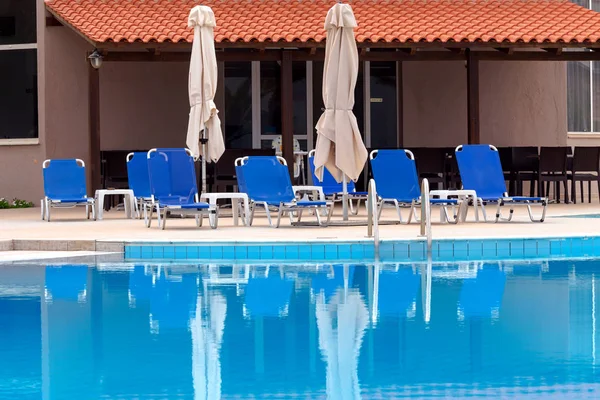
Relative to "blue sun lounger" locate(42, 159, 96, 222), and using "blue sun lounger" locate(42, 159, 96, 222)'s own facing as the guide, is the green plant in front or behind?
behind

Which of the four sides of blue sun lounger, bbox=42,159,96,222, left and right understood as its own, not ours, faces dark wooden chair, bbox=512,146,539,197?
left

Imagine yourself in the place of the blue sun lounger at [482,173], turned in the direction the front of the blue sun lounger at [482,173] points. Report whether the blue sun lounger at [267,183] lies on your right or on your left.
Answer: on your right

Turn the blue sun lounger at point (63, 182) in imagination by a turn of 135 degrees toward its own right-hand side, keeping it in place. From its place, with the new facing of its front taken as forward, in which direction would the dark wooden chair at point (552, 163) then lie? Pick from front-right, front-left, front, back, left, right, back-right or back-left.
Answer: back-right

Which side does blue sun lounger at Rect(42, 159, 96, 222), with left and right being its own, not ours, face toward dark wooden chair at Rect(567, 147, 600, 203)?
left

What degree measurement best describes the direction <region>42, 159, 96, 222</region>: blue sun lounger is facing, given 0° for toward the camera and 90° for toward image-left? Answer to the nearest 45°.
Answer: approximately 0°
